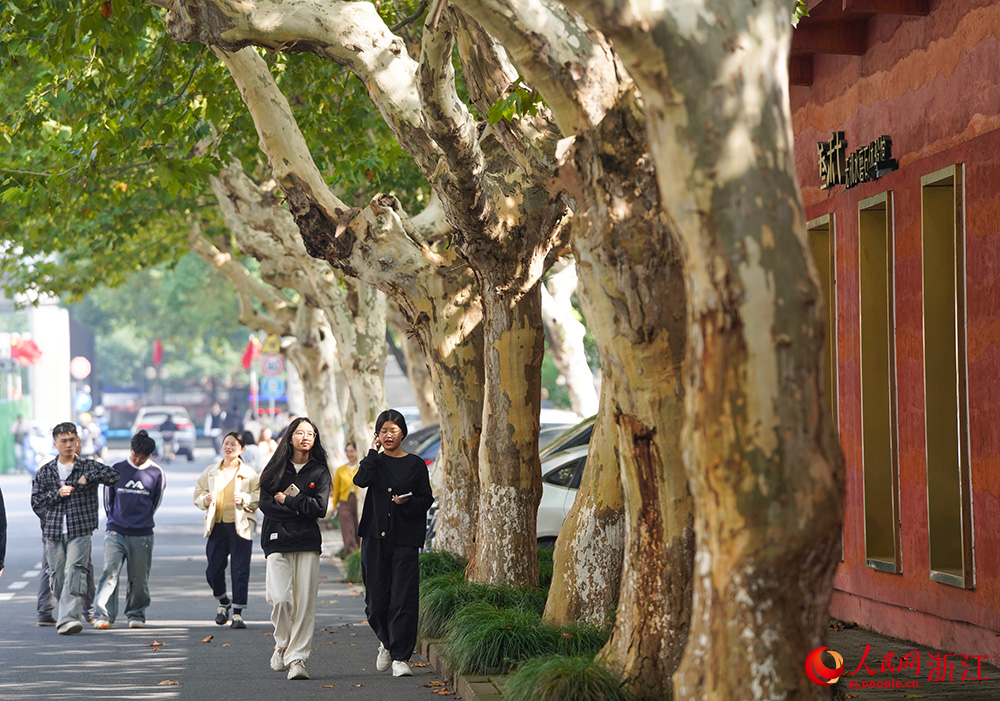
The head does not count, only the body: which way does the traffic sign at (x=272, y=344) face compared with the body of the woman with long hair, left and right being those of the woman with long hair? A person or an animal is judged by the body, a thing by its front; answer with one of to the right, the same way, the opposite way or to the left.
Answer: the same way

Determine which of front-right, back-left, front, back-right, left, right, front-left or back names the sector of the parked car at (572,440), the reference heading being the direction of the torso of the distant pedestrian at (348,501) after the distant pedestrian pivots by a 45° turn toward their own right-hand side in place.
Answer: left

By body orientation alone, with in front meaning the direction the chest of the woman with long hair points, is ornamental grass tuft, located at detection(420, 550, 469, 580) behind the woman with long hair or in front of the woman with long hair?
behind

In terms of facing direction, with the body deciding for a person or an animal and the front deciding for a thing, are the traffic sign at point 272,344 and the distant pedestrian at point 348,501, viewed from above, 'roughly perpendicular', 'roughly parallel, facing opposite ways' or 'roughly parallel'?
roughly parallel

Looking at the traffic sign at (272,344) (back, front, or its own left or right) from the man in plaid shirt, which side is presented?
front

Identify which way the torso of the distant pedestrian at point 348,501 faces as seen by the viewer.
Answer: toward the camera

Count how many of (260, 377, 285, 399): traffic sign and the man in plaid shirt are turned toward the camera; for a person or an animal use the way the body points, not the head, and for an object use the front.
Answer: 2

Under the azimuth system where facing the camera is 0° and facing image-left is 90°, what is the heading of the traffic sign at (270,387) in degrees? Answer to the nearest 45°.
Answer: approximately 0°

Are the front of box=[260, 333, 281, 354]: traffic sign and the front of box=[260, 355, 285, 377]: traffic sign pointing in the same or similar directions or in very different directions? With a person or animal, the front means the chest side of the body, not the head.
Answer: same or similar directions

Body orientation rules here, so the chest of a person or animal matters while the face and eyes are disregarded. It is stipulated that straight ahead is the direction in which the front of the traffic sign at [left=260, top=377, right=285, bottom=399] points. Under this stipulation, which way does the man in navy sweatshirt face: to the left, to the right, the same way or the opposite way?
the same way

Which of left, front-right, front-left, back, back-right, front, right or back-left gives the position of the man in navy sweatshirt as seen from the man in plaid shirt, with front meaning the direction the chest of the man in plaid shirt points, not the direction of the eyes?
left

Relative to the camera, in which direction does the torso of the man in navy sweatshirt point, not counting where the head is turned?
toward the camera

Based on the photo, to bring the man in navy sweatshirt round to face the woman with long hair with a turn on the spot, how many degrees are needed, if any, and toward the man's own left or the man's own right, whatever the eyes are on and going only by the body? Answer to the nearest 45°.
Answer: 0° — they already face them

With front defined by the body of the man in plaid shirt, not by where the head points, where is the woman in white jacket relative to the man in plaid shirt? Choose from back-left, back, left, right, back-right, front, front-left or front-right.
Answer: left

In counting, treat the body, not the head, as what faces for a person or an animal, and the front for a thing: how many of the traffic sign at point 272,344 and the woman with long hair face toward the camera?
2

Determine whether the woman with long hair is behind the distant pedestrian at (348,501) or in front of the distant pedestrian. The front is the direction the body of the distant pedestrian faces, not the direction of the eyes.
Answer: in front

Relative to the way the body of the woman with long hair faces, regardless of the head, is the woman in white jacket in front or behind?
behind

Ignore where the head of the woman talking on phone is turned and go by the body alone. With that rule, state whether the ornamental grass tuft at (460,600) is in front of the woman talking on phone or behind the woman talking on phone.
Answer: behind

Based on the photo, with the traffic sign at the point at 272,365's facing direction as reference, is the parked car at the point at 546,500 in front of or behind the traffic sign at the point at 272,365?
in front

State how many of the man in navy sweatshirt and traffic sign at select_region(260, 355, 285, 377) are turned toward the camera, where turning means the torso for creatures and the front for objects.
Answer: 2

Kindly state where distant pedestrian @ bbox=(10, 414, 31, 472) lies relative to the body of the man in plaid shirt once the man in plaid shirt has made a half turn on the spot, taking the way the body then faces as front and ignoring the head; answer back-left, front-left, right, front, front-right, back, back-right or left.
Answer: front
